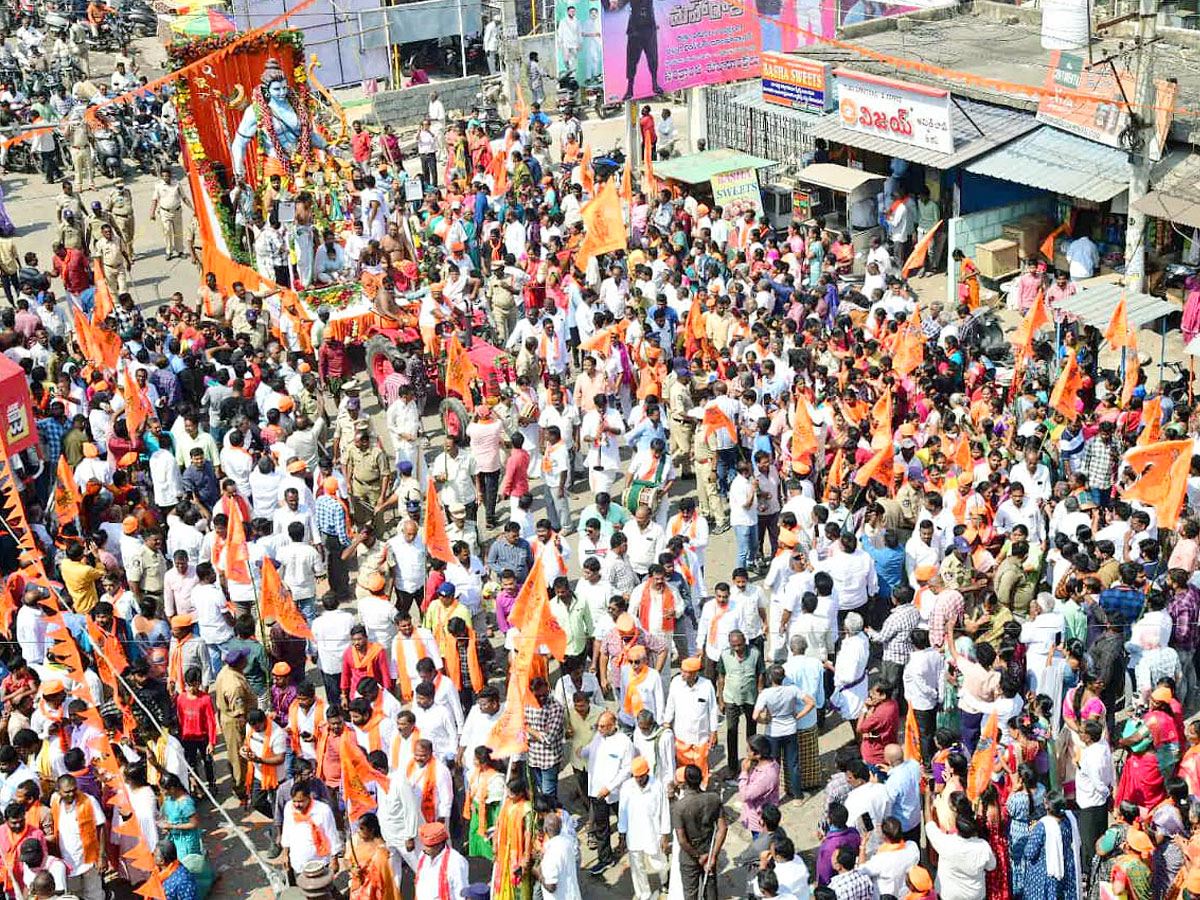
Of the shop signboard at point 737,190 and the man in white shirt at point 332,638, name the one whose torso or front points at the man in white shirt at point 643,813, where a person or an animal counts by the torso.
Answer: the shop signboard

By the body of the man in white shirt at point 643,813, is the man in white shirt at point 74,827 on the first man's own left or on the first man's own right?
on the first man's own right

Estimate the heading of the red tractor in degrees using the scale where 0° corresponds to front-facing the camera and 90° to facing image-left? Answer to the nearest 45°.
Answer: approximately 315°

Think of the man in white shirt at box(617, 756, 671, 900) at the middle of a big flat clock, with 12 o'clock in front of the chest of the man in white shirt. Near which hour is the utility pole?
The utility pole is roughly at 7 o'clock from the man in white shirt.

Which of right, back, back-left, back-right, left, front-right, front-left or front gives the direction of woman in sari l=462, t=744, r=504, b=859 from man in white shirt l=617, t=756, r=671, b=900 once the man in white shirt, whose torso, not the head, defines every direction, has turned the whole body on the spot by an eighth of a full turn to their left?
back-right

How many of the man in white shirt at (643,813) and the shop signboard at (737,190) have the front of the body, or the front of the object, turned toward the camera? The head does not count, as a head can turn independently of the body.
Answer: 2

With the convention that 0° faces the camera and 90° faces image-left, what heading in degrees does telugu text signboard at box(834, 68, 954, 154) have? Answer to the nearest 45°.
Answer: approximately 45°

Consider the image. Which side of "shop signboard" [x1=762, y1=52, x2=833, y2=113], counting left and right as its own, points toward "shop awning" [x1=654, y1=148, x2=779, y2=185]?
front

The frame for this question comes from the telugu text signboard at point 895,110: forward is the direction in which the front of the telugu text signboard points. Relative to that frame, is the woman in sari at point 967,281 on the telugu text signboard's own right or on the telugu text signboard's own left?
on the telugu text signboard's own left

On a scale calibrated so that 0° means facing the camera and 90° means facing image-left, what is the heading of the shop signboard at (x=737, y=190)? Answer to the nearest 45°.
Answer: approximately 0°

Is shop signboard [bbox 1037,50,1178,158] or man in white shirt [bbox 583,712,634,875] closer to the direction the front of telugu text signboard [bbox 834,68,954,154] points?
the man in white shirt

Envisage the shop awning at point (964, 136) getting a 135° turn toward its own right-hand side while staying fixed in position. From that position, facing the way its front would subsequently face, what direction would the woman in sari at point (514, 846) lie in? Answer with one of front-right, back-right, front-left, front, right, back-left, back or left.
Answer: back

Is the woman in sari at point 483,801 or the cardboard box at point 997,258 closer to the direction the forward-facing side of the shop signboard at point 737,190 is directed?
the woman in sari
